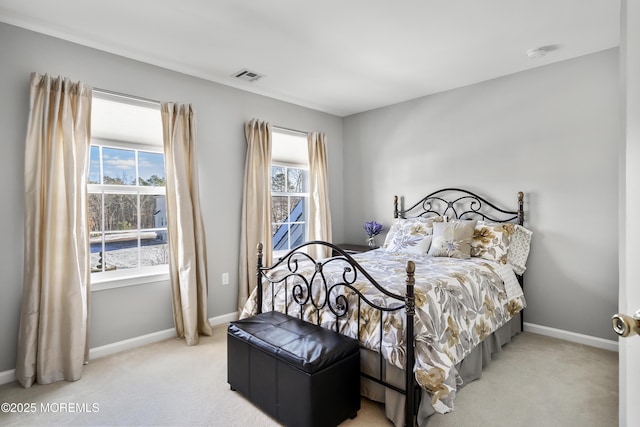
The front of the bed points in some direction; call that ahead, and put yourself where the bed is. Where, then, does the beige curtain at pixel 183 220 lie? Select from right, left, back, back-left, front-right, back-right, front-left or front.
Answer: front-right

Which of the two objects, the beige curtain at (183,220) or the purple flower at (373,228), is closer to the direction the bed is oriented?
the beige curtain

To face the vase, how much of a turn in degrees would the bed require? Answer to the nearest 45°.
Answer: approximately 135° to its right

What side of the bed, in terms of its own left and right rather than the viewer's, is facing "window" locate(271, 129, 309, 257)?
right

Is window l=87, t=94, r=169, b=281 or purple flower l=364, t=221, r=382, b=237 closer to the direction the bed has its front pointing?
the window

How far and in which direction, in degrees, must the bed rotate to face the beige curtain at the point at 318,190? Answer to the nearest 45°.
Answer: approximately 90° to its right

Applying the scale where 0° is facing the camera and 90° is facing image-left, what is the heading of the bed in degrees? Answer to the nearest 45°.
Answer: approximately 45°

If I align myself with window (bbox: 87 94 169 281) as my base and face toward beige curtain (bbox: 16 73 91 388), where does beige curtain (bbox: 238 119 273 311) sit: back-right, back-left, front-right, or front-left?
back-left
